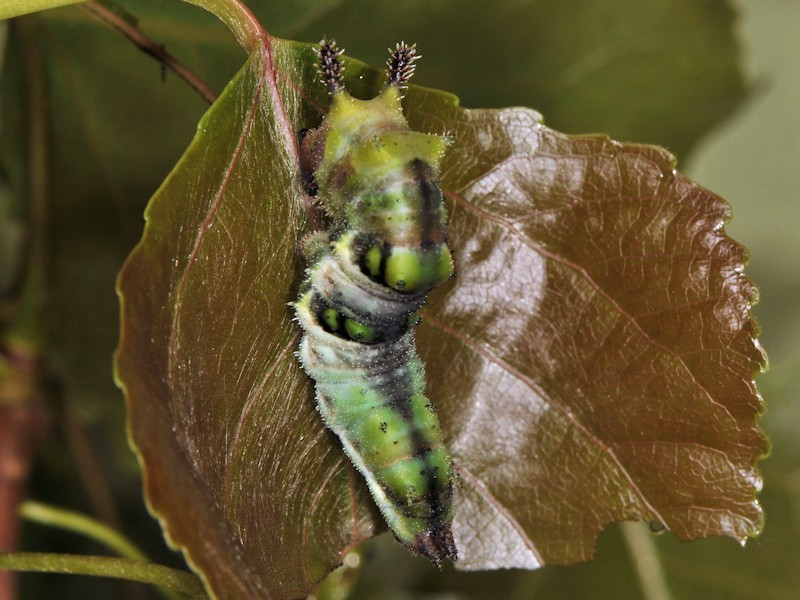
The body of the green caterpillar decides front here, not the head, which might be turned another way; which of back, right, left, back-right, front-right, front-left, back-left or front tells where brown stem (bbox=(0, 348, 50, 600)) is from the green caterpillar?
front-left

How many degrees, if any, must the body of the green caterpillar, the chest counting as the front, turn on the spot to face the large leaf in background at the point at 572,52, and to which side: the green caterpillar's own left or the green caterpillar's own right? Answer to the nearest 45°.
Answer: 0° — it already faces it

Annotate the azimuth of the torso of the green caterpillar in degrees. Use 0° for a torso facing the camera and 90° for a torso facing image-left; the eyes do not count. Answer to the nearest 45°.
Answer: approximately 180°
